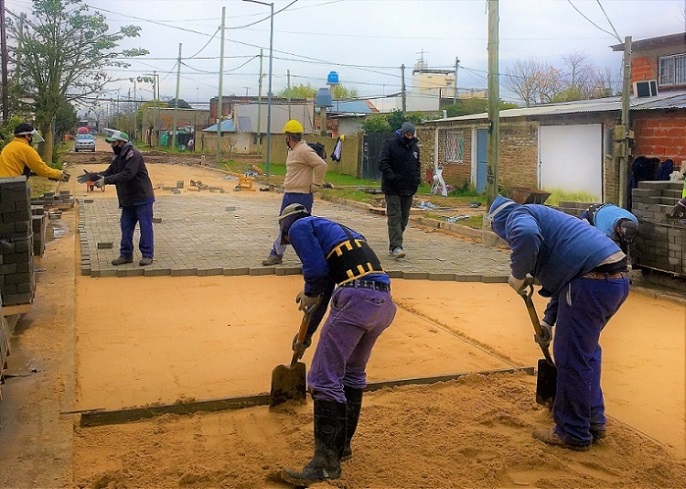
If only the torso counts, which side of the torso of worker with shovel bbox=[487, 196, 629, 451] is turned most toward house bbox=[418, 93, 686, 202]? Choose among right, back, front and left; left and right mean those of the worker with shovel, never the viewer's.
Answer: right

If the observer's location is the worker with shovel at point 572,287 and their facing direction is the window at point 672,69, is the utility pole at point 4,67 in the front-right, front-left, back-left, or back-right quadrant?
front-left

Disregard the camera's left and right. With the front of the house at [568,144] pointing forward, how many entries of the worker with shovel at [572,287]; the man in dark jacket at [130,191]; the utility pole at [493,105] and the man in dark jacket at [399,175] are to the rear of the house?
0

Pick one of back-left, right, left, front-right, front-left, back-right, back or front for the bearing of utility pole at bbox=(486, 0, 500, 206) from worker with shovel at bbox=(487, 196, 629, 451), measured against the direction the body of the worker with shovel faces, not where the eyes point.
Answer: right

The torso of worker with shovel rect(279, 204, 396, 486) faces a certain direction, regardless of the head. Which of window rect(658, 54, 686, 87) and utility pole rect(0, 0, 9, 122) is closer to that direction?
the utility pole

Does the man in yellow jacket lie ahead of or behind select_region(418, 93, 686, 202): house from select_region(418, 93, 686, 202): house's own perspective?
ahead

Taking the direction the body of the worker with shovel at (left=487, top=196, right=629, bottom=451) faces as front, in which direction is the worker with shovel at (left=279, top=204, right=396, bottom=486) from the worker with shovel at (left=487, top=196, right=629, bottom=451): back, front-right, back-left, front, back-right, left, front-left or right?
front-left

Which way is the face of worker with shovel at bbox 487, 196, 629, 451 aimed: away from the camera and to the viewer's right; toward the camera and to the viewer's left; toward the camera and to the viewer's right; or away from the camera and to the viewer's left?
away from the camera and to the viewer's left

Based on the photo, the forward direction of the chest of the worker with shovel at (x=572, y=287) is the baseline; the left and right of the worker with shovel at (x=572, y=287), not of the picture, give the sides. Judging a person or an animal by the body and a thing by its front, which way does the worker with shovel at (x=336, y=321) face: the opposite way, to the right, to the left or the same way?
the same way

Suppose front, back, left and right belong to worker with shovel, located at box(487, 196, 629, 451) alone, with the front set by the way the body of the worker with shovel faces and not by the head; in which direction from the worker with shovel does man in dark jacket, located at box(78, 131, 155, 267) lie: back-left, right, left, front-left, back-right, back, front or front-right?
front-right

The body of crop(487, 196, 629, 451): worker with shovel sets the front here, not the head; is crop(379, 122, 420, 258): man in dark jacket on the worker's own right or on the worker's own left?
on the worker's own right

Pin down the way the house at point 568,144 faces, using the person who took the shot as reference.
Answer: facing the viewer and to the left of the viewer

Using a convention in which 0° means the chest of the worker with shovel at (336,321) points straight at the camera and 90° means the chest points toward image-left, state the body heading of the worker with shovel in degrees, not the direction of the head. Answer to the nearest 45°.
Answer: approximately 90°

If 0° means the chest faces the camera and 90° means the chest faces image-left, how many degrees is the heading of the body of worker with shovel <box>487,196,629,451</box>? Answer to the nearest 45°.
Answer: approximately 90°

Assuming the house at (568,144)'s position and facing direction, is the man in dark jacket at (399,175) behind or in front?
in front

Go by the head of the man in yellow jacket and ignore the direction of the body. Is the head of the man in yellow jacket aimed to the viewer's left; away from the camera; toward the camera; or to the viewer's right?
to the viewer's right
